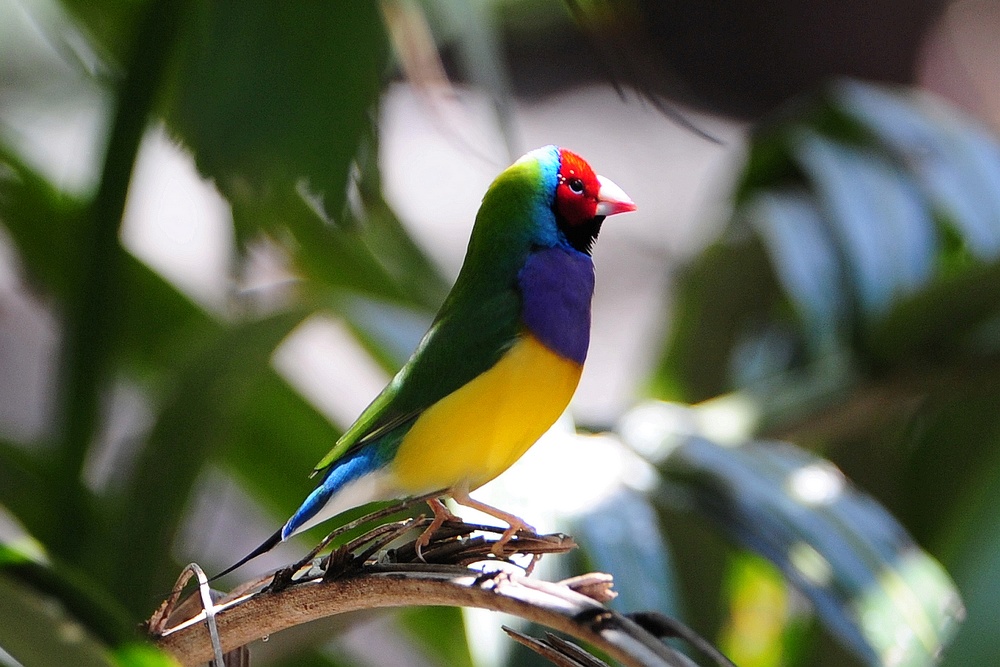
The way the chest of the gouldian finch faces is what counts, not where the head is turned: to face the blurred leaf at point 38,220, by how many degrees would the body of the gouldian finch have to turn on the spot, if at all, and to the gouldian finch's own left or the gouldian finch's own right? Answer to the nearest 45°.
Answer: approximately 135° to the gouldian finch's own left

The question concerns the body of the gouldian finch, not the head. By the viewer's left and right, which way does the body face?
facing to the right of the viewer

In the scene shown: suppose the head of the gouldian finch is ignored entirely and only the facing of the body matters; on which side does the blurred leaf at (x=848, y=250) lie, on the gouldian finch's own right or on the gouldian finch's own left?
on the gouldian finch's own left

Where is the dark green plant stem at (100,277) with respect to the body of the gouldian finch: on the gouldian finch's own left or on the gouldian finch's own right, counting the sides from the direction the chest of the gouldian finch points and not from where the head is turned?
on the gouldian finch's own left
